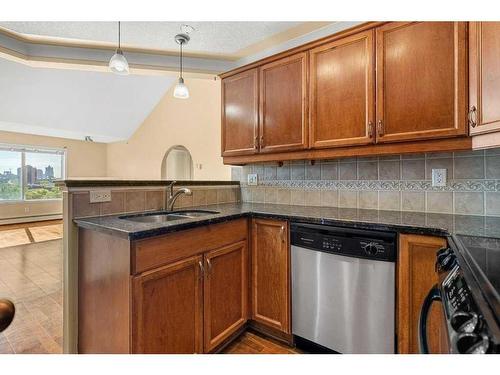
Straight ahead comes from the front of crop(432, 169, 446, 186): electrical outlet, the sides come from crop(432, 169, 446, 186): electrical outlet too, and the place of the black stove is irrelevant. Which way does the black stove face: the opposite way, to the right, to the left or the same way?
to the right

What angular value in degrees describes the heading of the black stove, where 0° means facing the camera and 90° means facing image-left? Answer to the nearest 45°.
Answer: approximately 90°

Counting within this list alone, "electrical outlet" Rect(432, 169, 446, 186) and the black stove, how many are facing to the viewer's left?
1

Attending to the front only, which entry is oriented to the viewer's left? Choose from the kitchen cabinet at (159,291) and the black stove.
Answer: the black stove

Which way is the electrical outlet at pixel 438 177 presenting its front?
toward the camera

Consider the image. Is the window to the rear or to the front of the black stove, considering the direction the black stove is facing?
to the front

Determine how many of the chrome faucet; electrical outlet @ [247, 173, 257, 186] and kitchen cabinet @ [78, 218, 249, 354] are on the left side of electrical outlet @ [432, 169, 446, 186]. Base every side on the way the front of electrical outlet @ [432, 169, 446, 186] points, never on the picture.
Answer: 0

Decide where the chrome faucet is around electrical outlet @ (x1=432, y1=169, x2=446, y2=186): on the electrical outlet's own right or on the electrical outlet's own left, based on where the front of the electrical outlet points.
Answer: on the electrical outlet's own right

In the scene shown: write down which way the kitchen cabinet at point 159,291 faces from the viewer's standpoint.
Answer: facing the viewer and to the right of the viewer

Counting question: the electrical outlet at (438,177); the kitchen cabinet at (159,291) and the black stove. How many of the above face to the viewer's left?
1

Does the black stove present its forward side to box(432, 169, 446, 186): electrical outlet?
no
